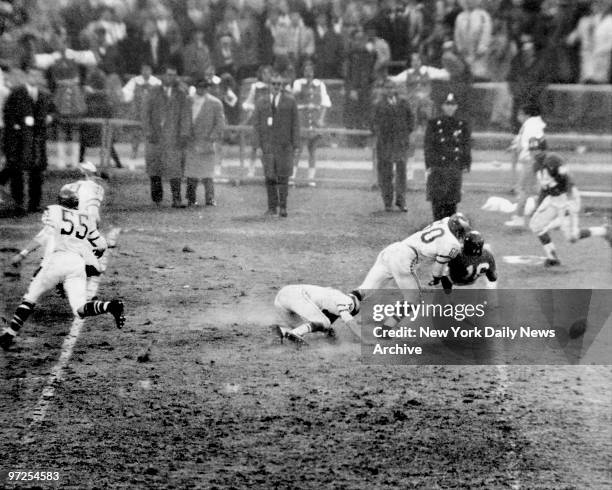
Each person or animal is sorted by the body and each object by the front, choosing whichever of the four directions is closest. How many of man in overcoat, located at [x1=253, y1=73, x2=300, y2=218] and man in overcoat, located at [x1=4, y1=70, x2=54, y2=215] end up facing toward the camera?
2

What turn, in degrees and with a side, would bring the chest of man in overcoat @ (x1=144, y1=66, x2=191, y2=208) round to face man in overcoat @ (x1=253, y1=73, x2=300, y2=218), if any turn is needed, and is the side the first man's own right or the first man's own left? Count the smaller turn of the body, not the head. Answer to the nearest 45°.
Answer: approximately 90° to the first man's own left

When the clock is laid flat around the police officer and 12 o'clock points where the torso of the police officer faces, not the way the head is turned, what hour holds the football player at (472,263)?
The football player is roughly at 12 o'clock from the police officer.

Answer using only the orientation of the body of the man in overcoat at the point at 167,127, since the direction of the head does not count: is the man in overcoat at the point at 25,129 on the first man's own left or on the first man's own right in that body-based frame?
on the first man's own right

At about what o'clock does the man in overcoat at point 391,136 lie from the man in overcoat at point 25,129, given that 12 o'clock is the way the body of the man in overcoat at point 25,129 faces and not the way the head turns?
the man in overcoat at point 391,136 is roughly at 9 o'clock from the man in overcoat at point 25,129.

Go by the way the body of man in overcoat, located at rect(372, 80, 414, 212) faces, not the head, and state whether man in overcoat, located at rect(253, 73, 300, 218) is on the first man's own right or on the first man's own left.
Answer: on the first man's own right

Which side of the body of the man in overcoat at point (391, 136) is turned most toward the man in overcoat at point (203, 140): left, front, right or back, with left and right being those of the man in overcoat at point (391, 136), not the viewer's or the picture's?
right

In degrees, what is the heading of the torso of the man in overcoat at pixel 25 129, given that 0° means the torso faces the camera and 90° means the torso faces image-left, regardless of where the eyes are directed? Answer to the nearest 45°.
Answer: approximately 0°
